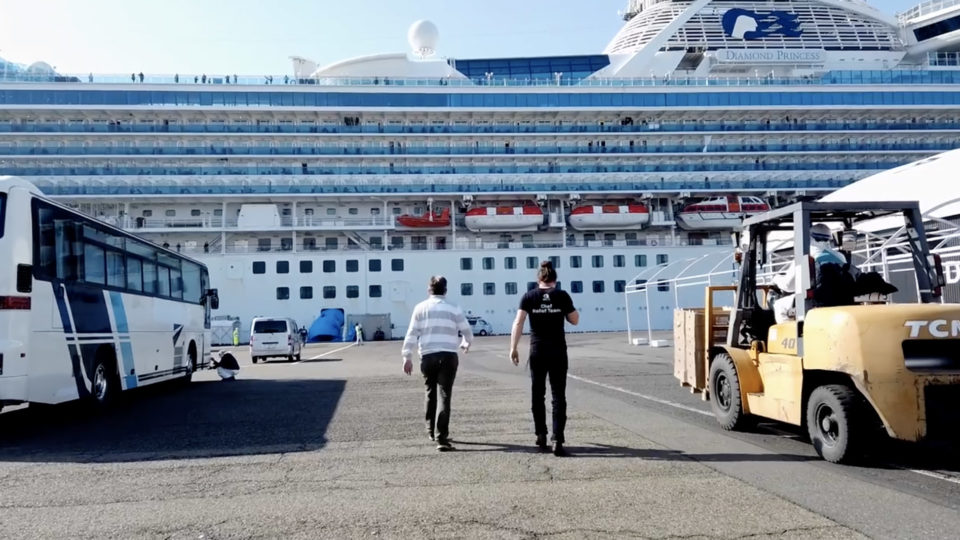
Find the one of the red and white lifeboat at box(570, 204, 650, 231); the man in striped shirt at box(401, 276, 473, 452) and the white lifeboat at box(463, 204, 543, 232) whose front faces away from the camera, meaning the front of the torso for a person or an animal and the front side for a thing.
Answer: the man in striped shirt

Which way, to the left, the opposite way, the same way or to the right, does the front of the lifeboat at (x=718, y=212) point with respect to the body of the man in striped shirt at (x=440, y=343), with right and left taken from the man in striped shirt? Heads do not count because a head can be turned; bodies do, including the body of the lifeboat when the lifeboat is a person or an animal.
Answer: to the left

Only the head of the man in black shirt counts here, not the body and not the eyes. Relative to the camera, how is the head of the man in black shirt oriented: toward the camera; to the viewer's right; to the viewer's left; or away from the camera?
away from the camera

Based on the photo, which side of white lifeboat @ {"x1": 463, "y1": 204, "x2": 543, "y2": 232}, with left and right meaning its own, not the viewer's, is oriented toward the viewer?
left

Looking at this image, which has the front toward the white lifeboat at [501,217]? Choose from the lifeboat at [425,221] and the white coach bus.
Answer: the white coach bus

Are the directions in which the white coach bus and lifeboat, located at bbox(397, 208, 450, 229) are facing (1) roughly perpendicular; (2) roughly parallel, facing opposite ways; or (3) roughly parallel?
roughly perpendicular

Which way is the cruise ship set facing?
to the viewer's left

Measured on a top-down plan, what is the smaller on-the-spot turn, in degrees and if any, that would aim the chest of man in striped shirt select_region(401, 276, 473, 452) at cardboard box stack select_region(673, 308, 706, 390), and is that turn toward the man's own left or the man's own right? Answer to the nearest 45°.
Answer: approximately 45° to the man's own right

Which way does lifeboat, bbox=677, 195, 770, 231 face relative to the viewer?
to the viewer's left

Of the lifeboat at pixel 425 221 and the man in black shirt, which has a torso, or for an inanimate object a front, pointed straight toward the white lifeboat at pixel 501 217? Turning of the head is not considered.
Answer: the man in black shirt

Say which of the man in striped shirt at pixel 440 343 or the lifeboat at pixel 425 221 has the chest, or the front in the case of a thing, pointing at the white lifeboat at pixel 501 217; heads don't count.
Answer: the man in striped shirt

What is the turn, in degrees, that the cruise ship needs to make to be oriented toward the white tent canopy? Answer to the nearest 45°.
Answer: approximately 135° to its left

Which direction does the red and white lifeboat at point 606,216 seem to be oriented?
to the viewer's left
